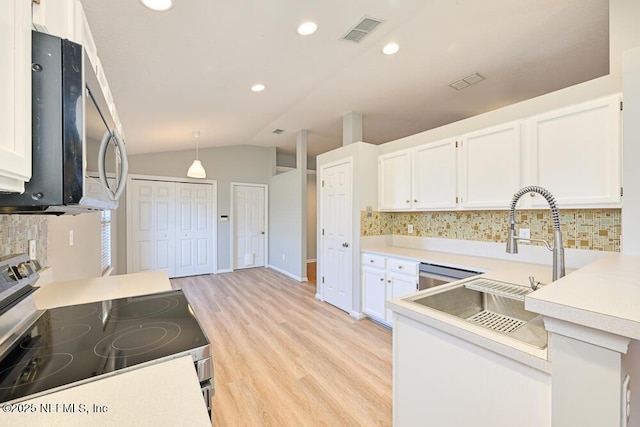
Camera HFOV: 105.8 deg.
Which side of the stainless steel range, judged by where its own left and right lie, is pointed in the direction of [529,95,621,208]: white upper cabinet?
front

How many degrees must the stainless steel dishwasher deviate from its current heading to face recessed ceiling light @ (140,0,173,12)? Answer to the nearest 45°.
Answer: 0° — it already faces it

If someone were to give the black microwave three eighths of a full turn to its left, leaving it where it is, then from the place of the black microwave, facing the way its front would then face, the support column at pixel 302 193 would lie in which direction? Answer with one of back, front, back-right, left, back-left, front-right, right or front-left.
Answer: right

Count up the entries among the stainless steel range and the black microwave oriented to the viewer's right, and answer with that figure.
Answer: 2

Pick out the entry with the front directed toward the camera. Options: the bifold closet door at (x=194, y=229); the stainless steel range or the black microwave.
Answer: the bifold closet door

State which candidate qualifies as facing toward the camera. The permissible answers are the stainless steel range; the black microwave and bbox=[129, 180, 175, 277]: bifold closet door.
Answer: the bifold closet door

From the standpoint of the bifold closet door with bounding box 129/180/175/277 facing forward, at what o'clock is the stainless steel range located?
The stainless steel range is roughly at 12 o'clock from the bifold closet door.

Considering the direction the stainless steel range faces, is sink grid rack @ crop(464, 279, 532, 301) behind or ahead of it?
ahead

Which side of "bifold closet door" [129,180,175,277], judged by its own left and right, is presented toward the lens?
front

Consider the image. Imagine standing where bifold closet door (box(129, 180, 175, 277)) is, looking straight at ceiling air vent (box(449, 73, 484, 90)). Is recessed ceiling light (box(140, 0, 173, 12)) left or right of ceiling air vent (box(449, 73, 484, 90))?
right

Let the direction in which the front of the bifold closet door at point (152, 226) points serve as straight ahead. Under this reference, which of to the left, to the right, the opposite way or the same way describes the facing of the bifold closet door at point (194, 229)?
the same way

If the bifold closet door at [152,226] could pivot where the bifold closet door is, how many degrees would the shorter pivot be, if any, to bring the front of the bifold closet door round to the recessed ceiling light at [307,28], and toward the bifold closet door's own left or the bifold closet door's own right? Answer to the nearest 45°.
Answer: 0° — it already faces it

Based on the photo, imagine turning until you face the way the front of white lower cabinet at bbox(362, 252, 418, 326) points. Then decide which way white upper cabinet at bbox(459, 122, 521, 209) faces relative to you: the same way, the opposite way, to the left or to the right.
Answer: the same way

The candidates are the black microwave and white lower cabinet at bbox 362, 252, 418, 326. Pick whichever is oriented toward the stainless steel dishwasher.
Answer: the black microwave

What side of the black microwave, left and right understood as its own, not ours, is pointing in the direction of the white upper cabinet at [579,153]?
front

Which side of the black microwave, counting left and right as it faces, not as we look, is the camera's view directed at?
right

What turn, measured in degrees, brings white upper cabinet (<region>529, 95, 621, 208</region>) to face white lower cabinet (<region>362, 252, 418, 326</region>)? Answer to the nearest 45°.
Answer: approximately 45° to its right
